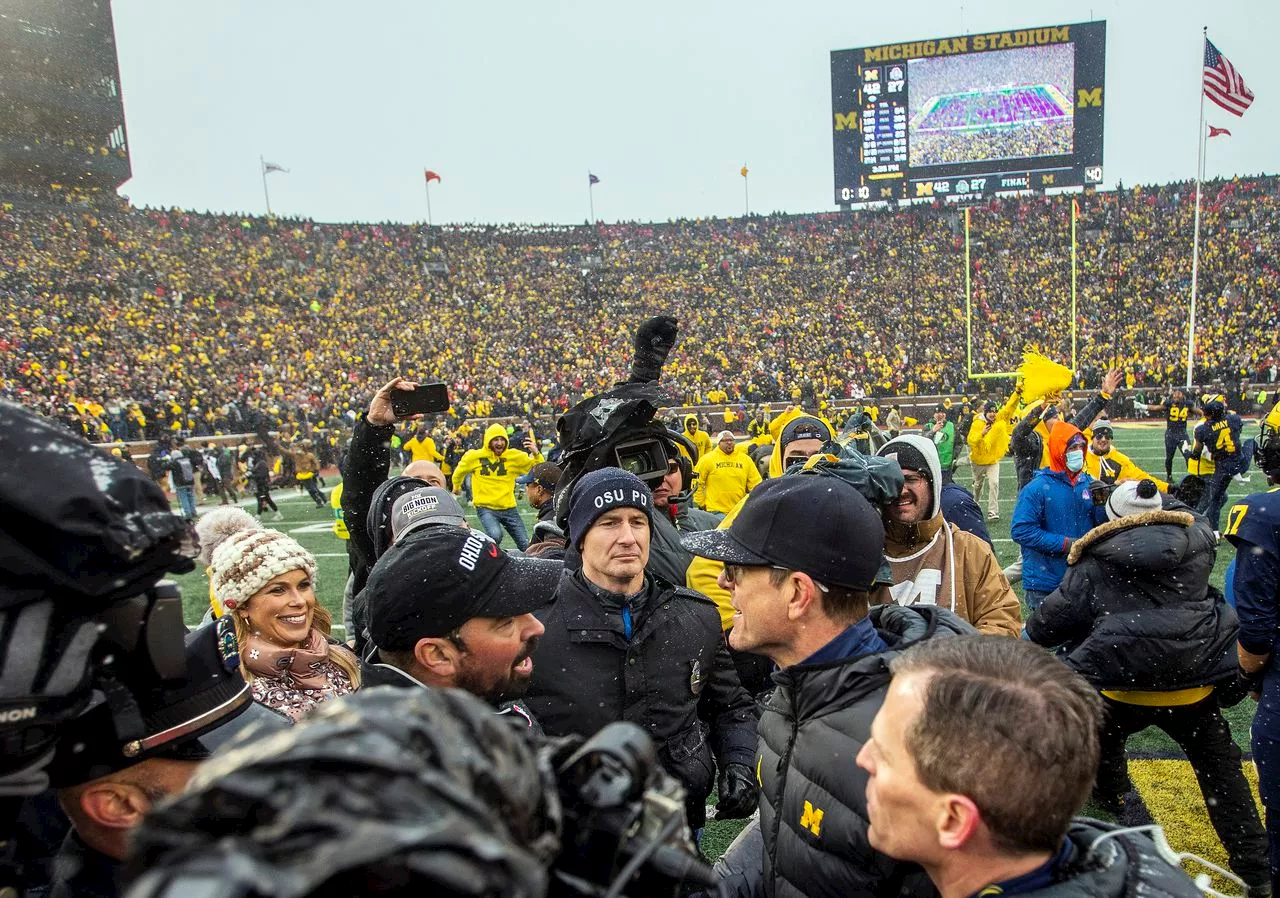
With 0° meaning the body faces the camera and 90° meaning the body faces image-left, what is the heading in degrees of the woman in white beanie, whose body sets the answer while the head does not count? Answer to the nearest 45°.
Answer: approximately 315°

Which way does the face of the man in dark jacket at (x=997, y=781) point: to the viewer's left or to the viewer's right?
to the viewer's left

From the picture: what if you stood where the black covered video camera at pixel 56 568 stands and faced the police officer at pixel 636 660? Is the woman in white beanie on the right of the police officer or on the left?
left

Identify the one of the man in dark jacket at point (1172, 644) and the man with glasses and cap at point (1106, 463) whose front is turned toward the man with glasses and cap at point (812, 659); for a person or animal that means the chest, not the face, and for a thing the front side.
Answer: the man with glasses and cap at point (1106, 463)

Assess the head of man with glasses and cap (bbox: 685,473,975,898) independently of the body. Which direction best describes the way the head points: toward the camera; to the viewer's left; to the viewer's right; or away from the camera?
to the viewer's left

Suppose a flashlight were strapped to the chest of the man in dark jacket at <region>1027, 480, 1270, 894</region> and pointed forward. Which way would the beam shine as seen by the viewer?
away from the camera

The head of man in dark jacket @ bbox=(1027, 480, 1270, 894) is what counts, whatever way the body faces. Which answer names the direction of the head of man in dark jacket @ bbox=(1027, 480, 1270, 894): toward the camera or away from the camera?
away from the camera

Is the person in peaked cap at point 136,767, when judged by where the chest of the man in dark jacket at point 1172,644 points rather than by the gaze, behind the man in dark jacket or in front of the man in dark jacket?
behind

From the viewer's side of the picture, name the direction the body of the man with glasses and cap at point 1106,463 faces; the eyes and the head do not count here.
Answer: toward the camera

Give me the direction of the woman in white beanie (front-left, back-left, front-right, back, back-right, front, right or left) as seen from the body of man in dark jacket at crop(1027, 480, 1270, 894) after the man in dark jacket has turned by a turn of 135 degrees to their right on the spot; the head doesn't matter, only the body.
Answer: right

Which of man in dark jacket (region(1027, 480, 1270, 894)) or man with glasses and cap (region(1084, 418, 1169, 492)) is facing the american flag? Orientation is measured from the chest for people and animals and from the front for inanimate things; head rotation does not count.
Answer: the man in dark jacket

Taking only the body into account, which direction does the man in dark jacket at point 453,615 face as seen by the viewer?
to the viewer's right

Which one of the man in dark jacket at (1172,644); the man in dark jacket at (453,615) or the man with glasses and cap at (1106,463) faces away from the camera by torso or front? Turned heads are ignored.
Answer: the man in dark jacket at (1172,644)

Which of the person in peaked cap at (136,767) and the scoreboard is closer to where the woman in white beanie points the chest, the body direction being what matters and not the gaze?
the person in peaked cap

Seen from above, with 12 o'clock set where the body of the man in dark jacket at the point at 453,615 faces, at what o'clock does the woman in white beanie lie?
The woman in white beanie is roughly at 8 o'clock from the man in dark jacket.
